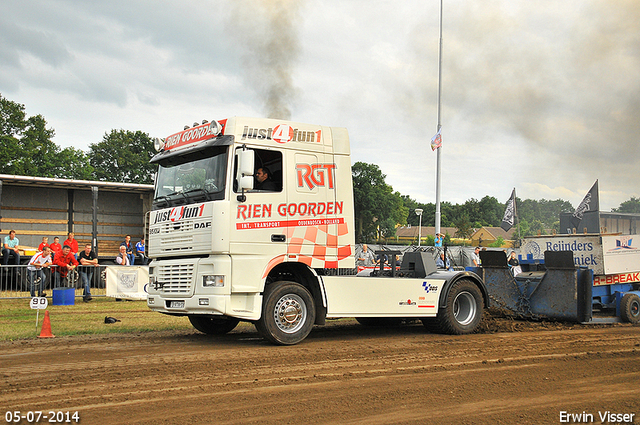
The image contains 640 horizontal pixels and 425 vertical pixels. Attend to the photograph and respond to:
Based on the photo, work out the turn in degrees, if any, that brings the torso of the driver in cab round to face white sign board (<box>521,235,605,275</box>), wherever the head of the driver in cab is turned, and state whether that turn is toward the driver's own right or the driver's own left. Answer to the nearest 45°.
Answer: approximately 180°

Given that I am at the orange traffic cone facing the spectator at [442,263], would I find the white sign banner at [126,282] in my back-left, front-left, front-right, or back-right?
front-left

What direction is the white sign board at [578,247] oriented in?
toward the camera

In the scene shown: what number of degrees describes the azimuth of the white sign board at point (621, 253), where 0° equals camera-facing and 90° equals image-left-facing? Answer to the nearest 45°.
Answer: approximately 0°

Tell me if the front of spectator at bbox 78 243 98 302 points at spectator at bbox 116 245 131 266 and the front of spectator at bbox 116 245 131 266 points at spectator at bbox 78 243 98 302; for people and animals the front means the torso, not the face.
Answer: no

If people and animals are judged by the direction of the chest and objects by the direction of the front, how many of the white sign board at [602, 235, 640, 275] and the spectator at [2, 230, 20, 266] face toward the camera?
2

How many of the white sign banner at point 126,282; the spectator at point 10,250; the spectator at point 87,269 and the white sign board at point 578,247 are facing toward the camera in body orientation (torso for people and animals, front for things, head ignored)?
4

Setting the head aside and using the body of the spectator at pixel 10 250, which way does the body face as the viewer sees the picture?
toward the camera

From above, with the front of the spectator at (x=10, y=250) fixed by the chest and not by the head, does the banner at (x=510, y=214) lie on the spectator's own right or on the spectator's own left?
on the spectator's own left

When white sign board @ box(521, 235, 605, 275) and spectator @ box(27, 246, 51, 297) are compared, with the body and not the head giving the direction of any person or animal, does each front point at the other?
no

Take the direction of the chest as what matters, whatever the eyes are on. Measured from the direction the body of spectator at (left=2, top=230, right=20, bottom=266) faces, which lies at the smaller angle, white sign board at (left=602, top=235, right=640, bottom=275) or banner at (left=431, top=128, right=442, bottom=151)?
the white sign board

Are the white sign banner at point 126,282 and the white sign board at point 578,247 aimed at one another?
no

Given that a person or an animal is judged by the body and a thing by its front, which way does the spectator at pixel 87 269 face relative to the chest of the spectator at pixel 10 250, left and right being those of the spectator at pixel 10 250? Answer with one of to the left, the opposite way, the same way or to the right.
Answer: the same way

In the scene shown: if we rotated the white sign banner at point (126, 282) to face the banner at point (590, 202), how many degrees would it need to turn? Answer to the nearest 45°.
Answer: approximately 90° to its left

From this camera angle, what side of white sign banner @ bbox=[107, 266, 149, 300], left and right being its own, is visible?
front
